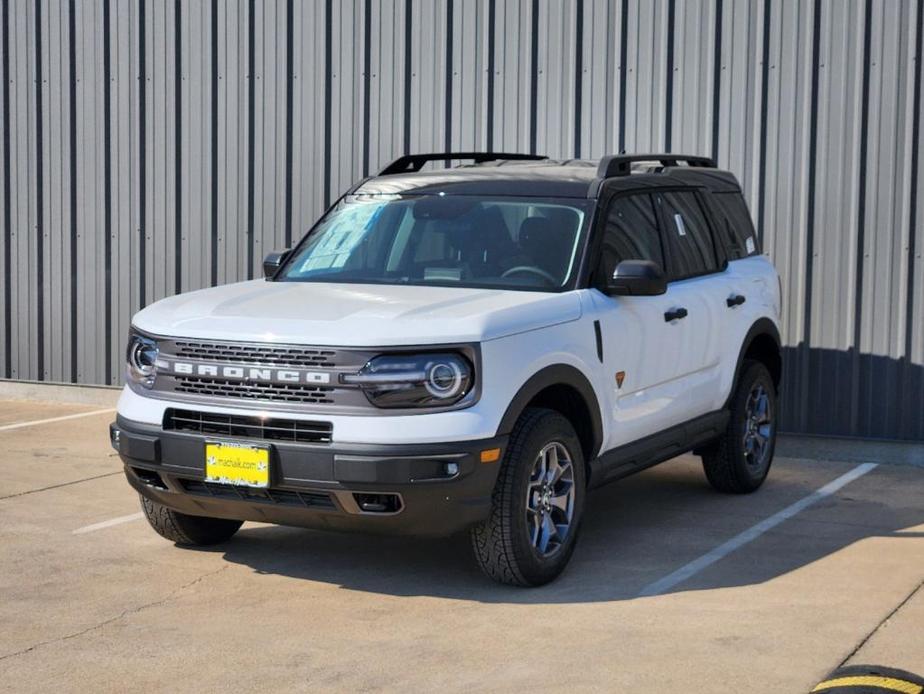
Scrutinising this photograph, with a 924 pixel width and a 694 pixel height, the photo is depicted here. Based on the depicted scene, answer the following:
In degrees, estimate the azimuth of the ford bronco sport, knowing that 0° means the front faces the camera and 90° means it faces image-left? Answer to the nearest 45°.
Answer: approximately 45°
